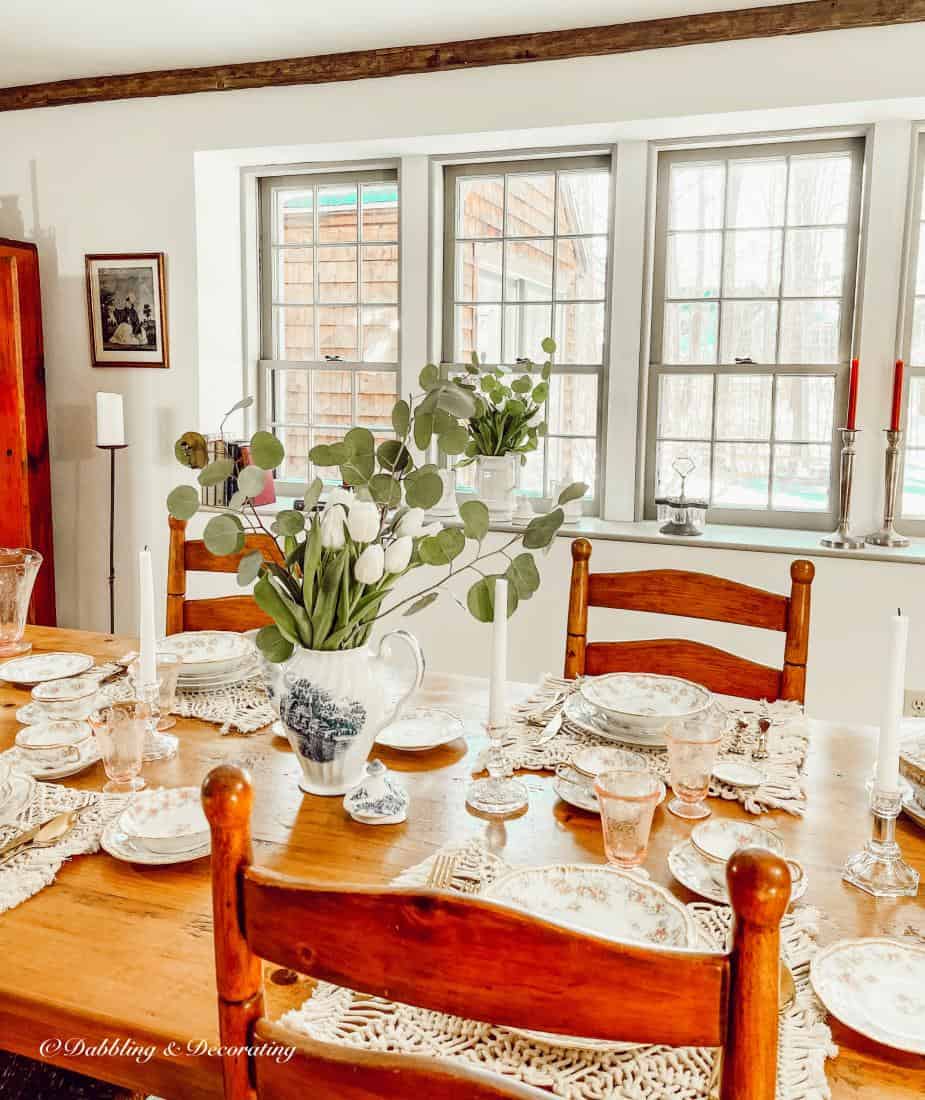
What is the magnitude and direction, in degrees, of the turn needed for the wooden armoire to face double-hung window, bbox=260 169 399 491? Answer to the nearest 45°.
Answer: approximately 45° to its left

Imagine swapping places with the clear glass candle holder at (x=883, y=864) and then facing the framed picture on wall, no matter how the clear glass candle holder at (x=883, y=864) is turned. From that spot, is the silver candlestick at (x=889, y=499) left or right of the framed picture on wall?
right

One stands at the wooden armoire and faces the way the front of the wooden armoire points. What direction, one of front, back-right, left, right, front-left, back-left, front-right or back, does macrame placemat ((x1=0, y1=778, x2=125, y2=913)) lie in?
front-right
